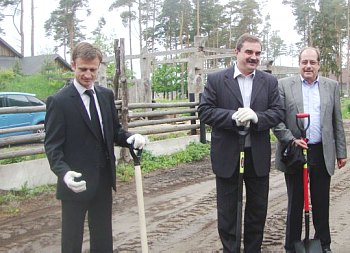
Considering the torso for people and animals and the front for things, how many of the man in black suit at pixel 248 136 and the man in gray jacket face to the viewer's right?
0

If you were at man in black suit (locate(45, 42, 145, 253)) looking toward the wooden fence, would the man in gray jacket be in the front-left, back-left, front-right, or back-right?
front-right

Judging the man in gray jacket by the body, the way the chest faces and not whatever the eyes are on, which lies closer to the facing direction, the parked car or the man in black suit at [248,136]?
the man in black suit

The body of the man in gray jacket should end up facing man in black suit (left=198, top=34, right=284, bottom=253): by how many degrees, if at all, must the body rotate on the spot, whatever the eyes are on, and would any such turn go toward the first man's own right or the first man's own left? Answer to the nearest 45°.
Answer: approximately 45° to the first man's own right

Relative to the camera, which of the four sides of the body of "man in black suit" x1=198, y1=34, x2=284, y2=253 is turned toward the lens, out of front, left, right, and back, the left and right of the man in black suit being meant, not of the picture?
front

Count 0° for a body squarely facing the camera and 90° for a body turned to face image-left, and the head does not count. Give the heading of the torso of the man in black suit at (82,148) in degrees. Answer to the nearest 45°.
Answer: approximately 315°

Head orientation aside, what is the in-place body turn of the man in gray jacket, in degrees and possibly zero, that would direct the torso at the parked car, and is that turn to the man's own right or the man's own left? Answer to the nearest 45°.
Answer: approximately 135° to the man's own right

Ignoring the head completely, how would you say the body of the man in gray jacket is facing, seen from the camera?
toward the camera
